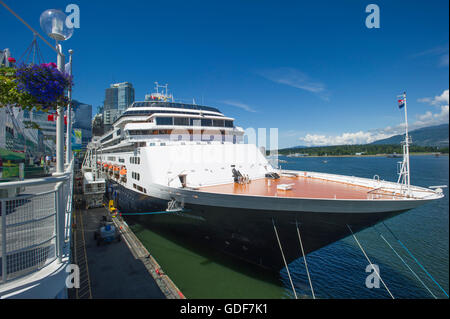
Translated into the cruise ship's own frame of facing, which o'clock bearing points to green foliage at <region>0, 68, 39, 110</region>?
The green foliage is roughly at 2 o'clock from the cruise ship.

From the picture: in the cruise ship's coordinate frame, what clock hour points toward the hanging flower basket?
The hanging flower basket is roughly at 2 o'clock from the cruise ship.

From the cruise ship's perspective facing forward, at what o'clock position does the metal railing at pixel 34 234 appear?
The metal railing is roughly at 2 o'clock from the cruise ship.

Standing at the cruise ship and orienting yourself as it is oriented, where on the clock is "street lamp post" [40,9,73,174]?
The street lamp post is roughly at 2 o'clock from the cruise ship.

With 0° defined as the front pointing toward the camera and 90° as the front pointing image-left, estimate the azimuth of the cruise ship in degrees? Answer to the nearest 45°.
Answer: approximately 315°
